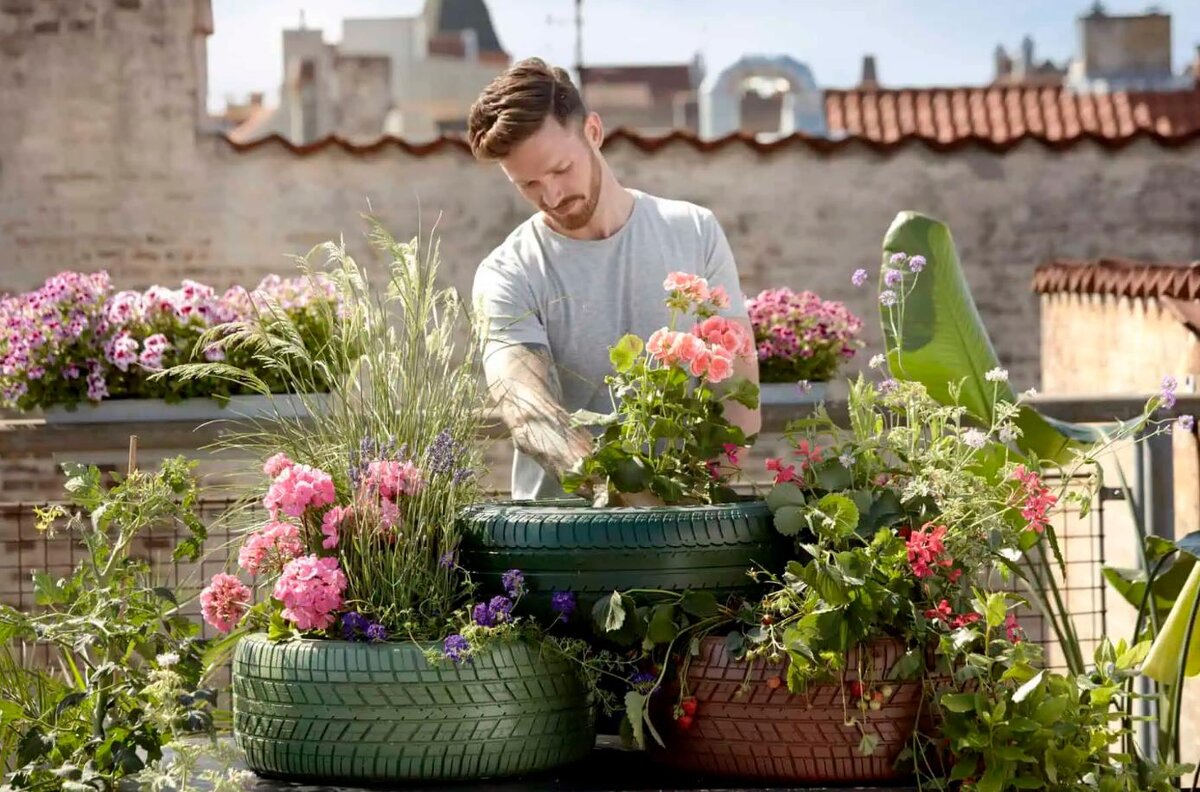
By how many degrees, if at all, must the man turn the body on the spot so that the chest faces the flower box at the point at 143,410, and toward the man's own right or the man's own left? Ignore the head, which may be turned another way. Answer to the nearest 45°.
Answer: approximately 135° to the man's own right

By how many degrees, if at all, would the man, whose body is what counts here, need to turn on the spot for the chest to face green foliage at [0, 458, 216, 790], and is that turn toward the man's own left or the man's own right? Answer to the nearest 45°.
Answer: approximately 45° to the man's own right

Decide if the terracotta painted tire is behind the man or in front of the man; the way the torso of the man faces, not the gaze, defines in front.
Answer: in front

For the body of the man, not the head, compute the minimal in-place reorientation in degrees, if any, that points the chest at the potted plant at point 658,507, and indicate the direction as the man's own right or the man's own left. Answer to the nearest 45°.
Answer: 0° — they already face it

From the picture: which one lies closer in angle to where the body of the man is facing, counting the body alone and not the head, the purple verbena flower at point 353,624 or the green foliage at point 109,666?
the purple verbena flower

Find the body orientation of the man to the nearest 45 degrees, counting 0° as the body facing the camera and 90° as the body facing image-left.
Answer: approximately 0°

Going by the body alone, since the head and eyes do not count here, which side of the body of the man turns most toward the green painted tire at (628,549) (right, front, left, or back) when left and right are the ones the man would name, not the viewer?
front

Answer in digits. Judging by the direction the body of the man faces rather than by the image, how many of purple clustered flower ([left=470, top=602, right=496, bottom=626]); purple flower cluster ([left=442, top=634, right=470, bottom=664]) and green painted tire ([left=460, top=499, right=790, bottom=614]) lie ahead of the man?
3

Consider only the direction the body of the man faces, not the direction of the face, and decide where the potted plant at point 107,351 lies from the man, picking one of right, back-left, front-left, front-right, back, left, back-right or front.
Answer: back-right

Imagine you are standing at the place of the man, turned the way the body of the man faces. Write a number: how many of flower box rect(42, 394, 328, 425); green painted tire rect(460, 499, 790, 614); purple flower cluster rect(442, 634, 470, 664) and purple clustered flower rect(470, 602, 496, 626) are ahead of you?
3
